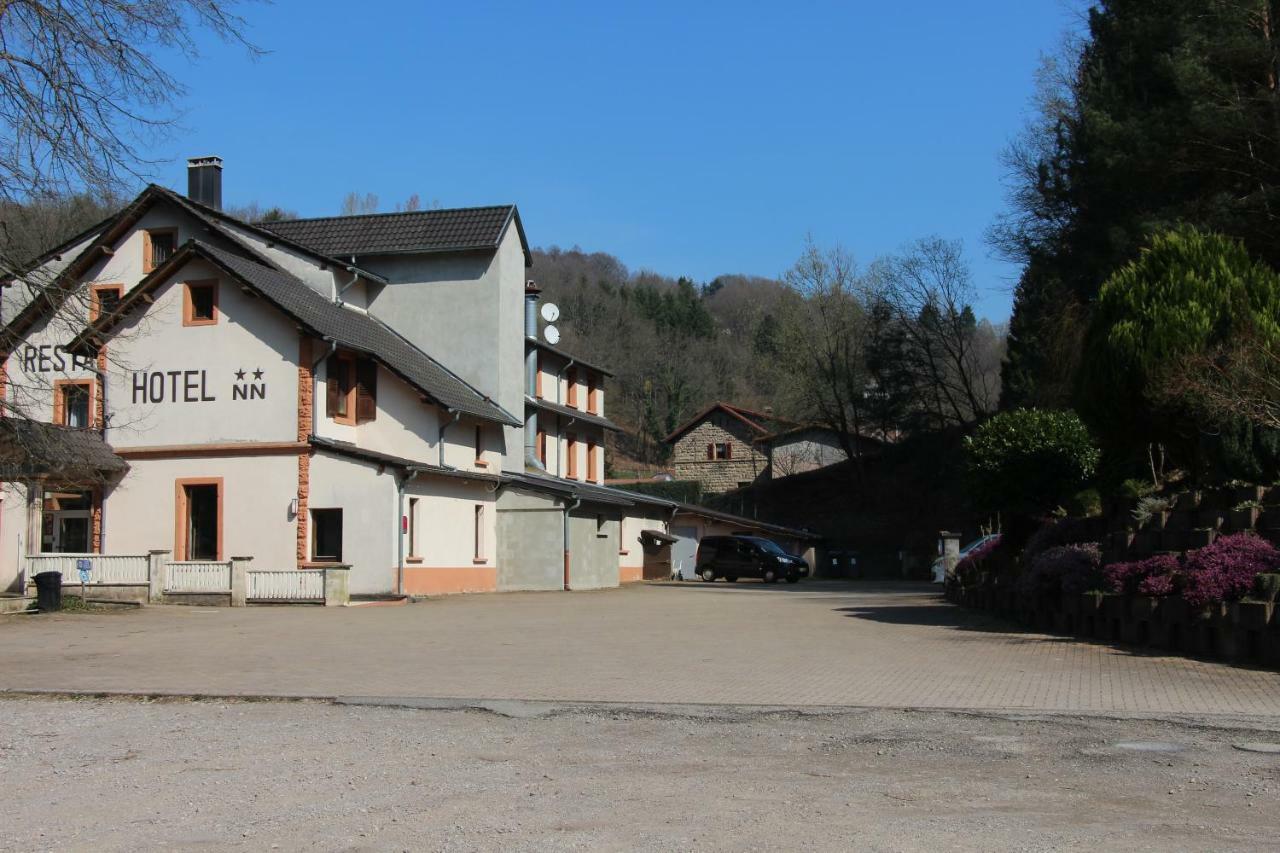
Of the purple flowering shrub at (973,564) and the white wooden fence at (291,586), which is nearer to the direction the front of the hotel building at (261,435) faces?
the white wooden fence

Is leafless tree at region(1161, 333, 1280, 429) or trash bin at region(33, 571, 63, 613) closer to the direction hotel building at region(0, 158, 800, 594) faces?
the trash bin

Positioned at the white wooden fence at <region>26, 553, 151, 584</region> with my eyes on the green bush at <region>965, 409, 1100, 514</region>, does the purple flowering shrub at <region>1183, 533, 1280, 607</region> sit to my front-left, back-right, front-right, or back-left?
front-right

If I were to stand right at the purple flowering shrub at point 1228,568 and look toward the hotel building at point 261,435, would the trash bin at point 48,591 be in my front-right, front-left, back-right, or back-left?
front-left

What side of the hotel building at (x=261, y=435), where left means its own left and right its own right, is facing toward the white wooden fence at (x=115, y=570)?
front

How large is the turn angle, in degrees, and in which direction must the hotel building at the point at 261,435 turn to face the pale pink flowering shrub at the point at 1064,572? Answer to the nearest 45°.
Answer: approximately 90° to its left

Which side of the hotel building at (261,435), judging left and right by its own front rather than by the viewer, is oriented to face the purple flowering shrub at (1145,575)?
left

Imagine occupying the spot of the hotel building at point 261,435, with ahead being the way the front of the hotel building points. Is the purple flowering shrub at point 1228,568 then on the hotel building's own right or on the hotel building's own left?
on the hotel building's own left

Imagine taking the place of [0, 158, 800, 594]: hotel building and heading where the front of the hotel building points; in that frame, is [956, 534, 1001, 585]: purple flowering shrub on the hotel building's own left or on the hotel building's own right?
on the hotel building's own left

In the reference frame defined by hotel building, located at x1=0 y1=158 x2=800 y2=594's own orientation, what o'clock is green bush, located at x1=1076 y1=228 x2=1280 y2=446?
The green bush is roughly at 9 o'clock from the hotel building.

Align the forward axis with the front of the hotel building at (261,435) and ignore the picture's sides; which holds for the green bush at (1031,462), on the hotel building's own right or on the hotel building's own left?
on the hotel building's own left

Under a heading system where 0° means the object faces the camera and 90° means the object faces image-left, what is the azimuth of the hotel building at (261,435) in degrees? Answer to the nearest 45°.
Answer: approximately 45°

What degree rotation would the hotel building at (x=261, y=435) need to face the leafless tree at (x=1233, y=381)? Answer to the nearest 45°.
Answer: approximately 90° to its left

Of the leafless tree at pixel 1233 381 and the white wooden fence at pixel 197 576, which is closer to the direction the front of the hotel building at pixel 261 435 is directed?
the white wooden fence
